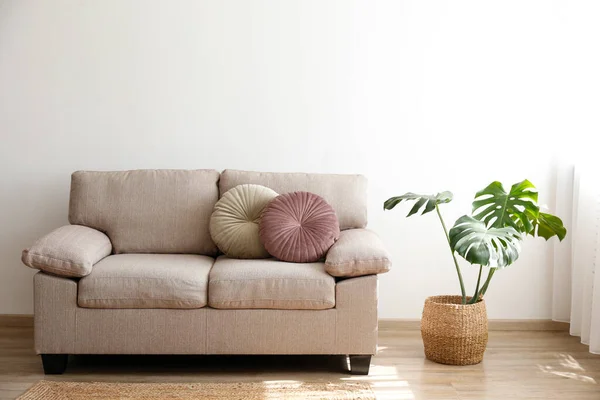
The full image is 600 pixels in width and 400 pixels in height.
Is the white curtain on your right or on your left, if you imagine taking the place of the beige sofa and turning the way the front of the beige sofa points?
on your left

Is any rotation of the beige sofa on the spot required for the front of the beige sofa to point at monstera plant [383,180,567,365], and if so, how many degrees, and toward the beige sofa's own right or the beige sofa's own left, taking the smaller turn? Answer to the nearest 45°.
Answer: approximately 90° to the beige sofa's own left

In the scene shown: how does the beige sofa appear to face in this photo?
toward the camera

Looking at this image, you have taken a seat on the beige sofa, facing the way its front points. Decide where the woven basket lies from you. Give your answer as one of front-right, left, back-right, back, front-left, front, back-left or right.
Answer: left
